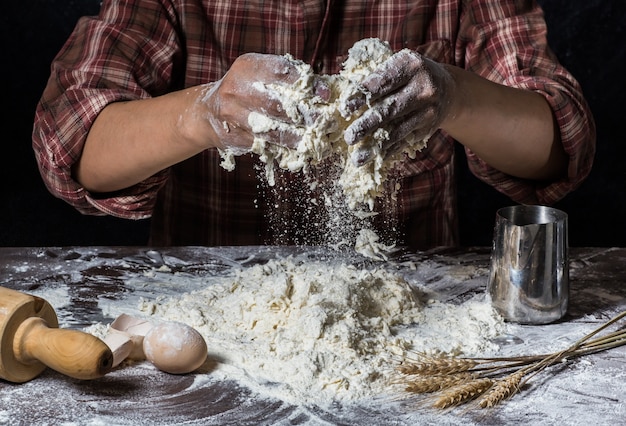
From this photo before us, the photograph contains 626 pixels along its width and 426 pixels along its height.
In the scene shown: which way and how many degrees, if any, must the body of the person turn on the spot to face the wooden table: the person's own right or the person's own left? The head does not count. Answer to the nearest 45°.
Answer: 0° — they already face it

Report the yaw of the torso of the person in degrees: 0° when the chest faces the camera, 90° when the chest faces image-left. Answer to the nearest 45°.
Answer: approximately 0°

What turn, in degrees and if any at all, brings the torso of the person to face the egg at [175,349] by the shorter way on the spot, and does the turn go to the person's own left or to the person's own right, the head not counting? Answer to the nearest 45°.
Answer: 0° — they already face it

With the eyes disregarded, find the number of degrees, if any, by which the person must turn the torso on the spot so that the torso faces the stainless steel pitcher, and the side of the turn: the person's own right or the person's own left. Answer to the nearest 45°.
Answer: approximately 45° to the person's own left

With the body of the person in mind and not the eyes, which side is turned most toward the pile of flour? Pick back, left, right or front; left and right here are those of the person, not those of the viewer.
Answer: front
